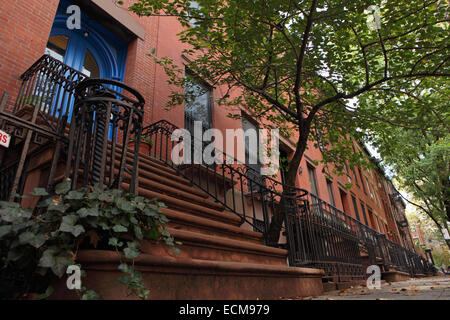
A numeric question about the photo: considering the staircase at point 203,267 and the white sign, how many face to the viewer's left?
0

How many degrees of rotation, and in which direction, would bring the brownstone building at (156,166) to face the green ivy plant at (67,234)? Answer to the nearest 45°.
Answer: approximately 45° to its right

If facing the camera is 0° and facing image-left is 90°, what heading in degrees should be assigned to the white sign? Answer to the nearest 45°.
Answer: approximately 0°

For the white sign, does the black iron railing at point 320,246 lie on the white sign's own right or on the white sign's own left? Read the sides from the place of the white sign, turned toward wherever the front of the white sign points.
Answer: on the white sign's own left

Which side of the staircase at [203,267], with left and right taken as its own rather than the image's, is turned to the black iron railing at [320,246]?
left
